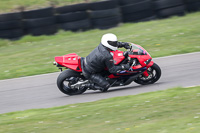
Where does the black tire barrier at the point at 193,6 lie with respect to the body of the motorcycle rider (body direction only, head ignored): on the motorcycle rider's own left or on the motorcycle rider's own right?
on the motorcycle rider's own left

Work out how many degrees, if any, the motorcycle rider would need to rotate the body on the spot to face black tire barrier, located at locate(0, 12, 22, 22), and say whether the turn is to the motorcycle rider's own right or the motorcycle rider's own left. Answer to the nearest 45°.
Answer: approximately 135° to the motorcycle rider's own left

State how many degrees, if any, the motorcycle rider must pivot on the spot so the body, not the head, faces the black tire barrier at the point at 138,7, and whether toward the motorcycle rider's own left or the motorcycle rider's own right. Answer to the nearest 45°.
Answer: approximately 90° to the motorcycle rider's own left

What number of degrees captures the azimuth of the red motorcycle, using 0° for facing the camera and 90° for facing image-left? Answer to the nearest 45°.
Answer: approximately 270°

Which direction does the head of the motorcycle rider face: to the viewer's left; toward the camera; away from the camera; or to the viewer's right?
to the viewer's right

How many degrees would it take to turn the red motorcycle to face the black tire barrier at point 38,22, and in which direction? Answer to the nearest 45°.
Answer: approximately 90° to its left

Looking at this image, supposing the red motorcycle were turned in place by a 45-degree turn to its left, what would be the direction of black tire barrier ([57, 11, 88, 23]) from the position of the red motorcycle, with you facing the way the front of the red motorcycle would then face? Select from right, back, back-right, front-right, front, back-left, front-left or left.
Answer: front-left

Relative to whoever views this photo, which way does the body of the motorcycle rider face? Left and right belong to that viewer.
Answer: facing to the right of the viewer

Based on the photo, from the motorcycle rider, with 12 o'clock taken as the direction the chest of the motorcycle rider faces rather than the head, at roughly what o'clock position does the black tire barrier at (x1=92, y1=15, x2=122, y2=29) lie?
The black tire barrier is roughly at 9 o'clock from the motorcycle rider.

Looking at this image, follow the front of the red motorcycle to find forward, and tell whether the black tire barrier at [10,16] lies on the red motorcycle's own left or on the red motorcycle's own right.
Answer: on the red motorcycle's own left

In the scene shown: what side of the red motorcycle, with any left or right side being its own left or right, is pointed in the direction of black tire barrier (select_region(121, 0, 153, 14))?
left
